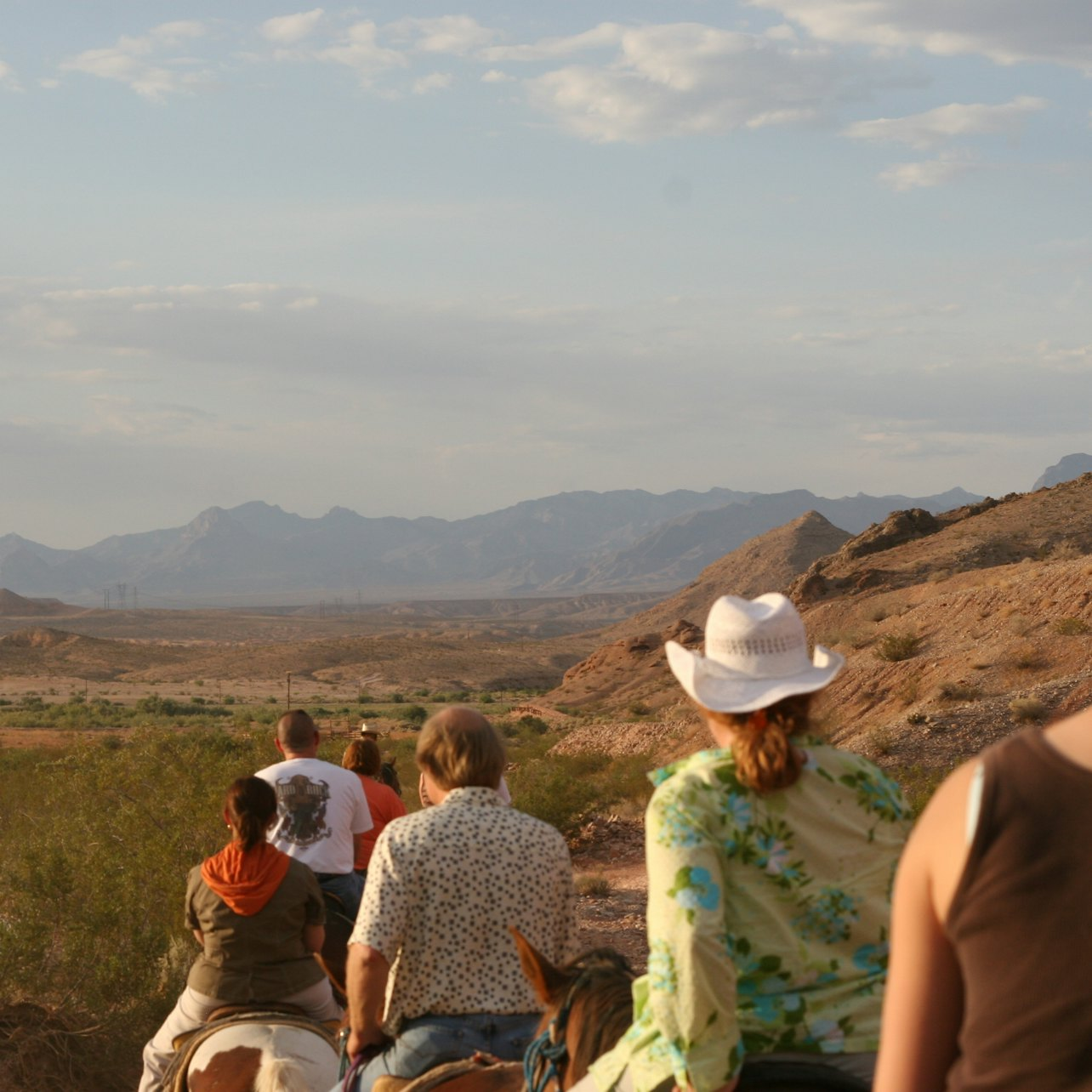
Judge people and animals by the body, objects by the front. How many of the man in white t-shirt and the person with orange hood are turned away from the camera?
2

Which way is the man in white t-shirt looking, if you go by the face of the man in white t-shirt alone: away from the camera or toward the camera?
away from the camera

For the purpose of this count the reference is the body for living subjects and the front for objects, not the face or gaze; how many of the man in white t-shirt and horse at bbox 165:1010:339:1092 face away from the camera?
2

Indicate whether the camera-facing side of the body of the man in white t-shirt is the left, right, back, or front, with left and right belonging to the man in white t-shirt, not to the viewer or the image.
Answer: back

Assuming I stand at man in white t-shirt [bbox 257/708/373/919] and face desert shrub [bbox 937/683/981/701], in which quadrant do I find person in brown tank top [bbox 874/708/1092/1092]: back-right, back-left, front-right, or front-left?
back-right

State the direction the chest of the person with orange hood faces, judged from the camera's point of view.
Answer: away from the camera

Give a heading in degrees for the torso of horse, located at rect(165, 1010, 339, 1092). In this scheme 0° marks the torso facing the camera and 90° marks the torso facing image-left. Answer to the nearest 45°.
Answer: approximately 180°

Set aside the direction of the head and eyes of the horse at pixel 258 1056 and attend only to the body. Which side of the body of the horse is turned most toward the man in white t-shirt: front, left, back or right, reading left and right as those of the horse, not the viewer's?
front

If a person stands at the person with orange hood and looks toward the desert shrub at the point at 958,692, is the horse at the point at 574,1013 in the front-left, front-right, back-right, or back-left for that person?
back-right

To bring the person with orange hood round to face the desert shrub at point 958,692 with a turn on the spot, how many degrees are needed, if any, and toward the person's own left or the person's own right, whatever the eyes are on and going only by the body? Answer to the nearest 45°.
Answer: approximately 45° to the person's own right

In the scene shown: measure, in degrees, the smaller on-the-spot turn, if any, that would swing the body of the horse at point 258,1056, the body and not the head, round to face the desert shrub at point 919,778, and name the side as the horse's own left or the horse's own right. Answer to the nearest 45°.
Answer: approximately 45° to the horse's own right
